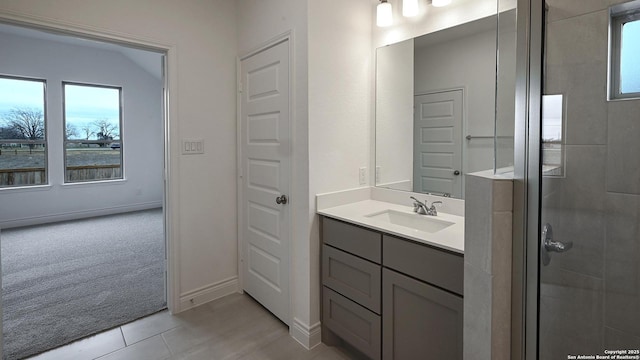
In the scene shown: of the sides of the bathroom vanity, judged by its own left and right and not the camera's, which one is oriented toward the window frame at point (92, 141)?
right

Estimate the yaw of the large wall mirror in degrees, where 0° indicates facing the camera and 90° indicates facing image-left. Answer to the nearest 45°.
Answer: approximately 45°

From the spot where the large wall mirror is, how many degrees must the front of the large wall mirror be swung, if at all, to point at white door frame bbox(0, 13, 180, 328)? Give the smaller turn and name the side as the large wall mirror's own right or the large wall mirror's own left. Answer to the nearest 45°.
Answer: approximately 45° to the large wall mirror's own right

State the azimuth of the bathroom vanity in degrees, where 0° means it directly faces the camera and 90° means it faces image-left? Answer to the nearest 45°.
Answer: approximately 45°
